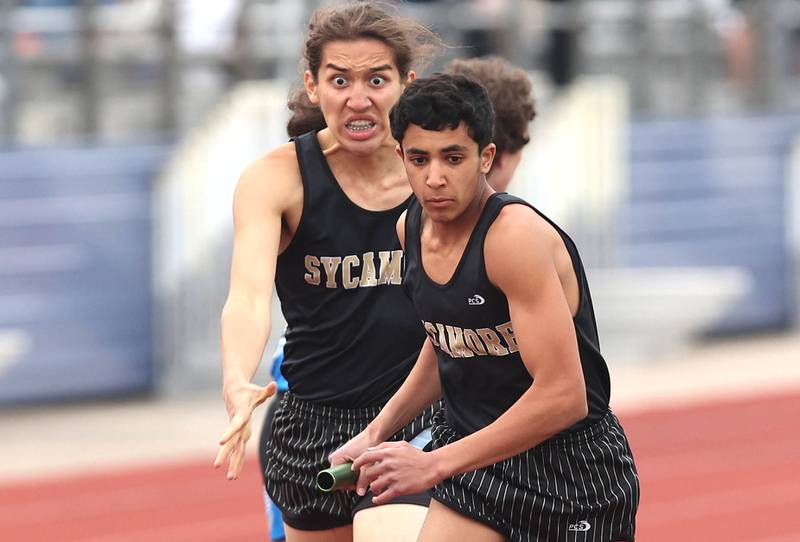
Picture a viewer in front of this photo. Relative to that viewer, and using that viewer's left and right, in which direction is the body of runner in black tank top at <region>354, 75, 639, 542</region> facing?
facing the viewer and to the left of the viewer

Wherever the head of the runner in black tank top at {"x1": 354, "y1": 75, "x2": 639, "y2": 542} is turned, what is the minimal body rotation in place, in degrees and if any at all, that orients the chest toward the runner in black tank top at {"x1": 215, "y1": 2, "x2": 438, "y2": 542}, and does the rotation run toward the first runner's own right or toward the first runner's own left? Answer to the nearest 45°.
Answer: approximately 90° to the first runner's own right

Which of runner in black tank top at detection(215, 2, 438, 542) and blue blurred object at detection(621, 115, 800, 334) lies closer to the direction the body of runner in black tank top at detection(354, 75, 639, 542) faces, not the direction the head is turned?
the runner in black tank top

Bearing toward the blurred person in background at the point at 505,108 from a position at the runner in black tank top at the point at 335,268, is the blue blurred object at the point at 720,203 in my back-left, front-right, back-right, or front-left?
front-left

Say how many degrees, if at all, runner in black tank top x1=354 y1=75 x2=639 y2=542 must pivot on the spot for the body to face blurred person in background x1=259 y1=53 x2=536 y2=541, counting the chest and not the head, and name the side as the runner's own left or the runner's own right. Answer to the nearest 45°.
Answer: approximately 135° to the runner's own right

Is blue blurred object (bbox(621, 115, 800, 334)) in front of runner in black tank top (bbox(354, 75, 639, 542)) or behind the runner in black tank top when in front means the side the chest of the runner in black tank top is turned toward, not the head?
behind

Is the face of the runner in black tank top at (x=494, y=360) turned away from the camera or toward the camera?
toward the camera

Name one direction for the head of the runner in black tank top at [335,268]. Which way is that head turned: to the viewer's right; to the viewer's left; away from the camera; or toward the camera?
toward the camera

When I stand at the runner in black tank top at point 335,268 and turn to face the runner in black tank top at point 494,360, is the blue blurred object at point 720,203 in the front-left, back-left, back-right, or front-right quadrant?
back-left

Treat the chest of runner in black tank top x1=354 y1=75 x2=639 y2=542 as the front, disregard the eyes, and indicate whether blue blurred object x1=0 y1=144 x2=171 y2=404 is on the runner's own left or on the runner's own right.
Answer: on the runner's own right
